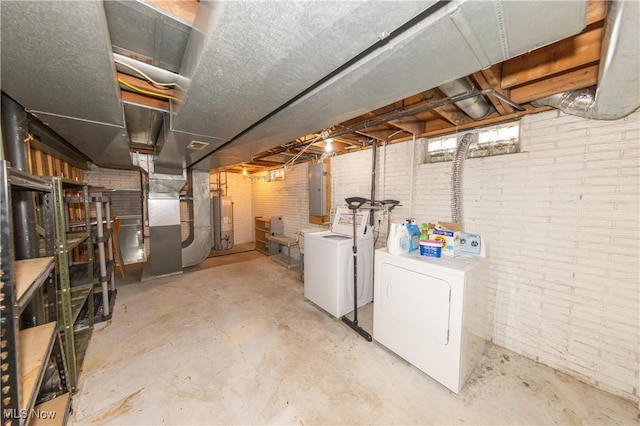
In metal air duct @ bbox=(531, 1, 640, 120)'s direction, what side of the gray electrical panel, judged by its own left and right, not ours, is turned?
left

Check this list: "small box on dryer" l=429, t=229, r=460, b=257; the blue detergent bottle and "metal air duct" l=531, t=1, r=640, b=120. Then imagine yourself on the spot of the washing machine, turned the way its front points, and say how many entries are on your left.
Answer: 3

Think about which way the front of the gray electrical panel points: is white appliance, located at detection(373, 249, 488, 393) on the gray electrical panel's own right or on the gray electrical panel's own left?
on the gray electrical panel's own left

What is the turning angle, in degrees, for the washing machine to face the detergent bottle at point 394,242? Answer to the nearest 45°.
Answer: approximately 90° to its left

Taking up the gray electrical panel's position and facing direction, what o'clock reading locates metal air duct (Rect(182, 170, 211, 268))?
The metal air duct is roughly at 2 o'clock from the gray electrical panel.

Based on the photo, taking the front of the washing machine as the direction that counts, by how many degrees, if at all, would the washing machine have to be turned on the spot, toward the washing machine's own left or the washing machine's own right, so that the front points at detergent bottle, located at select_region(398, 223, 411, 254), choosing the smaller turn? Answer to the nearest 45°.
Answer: approximately 90° to the washing machine's own left

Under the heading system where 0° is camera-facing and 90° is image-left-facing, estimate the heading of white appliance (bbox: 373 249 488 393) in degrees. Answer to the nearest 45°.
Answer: approximately 45°

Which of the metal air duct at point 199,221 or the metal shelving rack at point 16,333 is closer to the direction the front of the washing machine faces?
the metal shelving rack

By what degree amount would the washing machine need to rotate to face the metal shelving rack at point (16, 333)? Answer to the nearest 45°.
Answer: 0° — it already faces it
